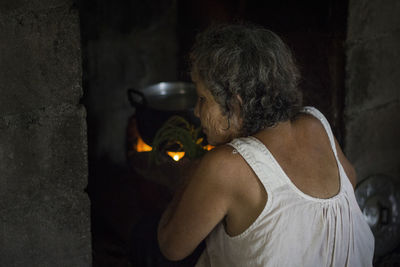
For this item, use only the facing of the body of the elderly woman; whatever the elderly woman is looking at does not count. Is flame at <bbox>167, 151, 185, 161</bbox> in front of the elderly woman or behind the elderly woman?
in front

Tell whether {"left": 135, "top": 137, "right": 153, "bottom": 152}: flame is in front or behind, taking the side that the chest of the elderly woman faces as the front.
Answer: in front

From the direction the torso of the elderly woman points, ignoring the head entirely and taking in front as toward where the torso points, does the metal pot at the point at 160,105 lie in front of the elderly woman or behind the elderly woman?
in front

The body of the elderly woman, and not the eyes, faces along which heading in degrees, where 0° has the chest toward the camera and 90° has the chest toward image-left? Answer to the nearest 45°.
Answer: approximately 135°

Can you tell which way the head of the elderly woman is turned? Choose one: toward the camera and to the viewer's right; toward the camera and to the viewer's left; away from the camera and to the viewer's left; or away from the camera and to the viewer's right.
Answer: away from the camera and to the viewer's left
